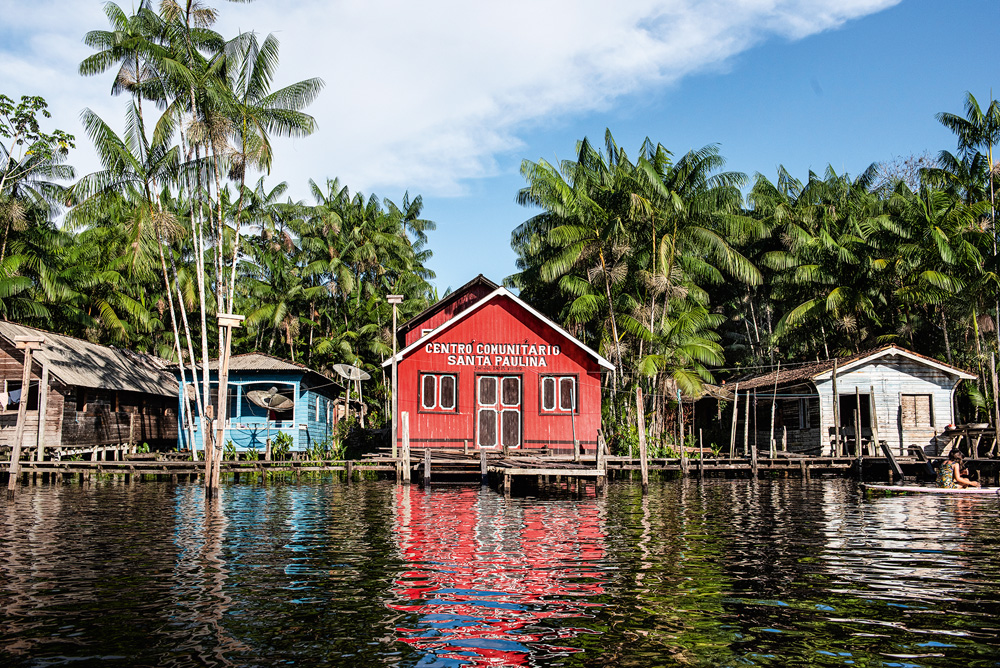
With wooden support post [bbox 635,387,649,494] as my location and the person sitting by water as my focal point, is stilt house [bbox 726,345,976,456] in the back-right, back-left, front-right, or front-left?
front-left

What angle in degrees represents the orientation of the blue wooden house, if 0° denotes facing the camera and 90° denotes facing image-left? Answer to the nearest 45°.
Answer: approximately 0°

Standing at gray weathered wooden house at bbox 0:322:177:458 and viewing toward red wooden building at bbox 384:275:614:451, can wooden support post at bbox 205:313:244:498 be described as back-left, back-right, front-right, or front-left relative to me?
front-right

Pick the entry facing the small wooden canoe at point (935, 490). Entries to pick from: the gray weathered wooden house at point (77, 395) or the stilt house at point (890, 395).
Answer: the stilt house

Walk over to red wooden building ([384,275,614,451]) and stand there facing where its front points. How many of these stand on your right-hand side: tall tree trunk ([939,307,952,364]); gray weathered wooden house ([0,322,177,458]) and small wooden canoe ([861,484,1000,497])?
1

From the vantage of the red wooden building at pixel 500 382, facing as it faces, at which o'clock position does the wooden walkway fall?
The wooden walkway is roughly at 12 o'clock from the red wooden building.

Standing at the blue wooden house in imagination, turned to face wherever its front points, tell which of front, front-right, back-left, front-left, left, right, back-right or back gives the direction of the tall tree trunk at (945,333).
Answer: left

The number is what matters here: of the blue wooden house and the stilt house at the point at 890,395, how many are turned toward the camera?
2

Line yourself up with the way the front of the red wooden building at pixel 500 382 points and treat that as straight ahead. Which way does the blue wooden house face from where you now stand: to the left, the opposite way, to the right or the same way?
the same way

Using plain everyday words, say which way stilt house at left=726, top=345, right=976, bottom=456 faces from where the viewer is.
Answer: facing the viewer

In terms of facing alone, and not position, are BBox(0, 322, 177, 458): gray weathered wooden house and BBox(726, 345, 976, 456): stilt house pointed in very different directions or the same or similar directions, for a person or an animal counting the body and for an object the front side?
same or similar directions

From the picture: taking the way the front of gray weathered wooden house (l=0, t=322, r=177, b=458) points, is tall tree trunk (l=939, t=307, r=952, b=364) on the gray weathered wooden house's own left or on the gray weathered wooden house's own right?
on the gray weathered wooden house's own left

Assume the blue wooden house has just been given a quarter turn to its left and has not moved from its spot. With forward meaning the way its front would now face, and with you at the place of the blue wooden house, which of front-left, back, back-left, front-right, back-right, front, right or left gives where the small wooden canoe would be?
front-right

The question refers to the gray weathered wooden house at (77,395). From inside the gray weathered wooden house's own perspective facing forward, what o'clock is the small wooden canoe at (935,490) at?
The small wooden canoe is roughly at 9 o'clock from the gray weathered wooden house.

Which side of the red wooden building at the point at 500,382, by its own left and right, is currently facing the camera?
front

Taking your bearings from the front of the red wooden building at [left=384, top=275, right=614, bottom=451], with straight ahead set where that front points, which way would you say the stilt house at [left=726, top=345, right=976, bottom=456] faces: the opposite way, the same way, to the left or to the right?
the same way
